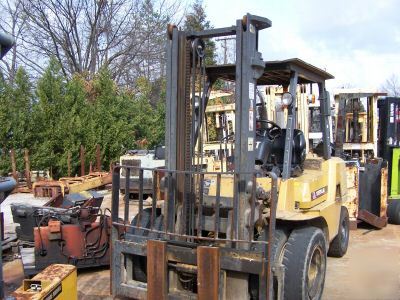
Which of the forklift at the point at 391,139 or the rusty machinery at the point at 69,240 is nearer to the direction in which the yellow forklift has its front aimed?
the rusty machinery

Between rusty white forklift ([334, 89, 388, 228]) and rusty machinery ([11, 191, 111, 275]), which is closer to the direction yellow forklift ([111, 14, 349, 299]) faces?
the rusty machinery

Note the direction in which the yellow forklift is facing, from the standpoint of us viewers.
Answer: facing the viewer and to the left of the viewer

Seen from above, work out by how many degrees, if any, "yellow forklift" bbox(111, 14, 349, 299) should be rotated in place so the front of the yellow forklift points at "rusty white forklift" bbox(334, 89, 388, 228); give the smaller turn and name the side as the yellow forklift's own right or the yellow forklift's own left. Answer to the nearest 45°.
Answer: approximately 180°

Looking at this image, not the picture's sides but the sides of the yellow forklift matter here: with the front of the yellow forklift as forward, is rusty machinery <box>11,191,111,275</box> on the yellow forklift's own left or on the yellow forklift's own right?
on the yellow forklift's own right

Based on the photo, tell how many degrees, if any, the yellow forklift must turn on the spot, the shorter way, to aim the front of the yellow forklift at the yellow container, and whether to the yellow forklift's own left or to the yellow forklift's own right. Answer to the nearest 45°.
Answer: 0° — it already faces it

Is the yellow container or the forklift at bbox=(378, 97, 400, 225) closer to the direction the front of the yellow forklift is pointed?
the yellow container

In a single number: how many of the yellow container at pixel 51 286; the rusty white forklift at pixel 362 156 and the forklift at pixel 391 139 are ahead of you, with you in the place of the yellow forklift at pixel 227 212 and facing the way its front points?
1

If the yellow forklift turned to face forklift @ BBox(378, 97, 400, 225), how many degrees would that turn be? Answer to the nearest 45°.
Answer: approximately 180°

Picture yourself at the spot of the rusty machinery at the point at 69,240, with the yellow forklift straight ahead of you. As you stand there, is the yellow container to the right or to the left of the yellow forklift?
right
